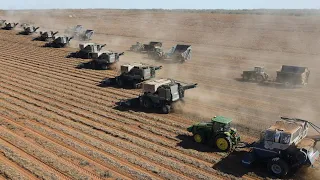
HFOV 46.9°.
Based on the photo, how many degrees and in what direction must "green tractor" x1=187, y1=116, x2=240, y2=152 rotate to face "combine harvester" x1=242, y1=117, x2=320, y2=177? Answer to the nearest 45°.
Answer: approximately 180°

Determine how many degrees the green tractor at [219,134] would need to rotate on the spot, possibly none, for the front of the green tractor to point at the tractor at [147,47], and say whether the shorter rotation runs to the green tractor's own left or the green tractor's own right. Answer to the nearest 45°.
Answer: approximately 45° to the green tractor's own right

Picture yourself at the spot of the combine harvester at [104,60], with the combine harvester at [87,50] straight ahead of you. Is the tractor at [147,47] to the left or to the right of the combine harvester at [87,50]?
right

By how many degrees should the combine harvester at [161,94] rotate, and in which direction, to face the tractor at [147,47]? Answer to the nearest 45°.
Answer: approximately 45° to its right

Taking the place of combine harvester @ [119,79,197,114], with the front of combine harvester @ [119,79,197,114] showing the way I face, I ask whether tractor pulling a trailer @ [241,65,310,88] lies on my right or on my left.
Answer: on my right

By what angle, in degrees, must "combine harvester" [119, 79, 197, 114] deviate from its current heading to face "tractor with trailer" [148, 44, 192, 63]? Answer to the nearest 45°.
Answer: approximately 45° to its right

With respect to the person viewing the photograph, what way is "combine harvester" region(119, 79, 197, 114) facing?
facing away from the viewer and to the left of the viewer
